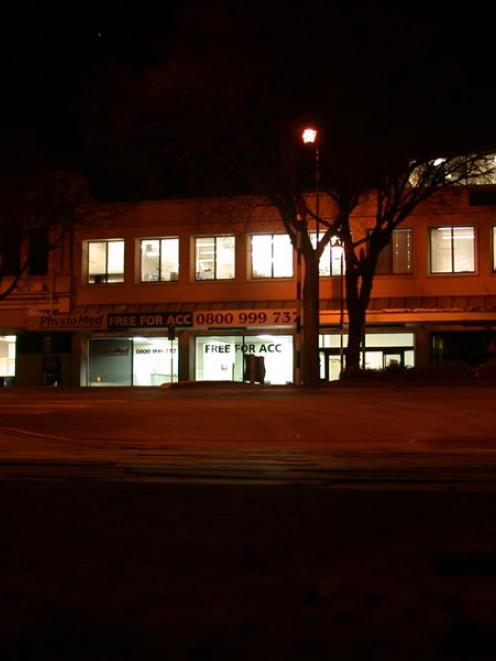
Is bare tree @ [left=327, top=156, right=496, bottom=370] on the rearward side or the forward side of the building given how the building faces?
on the forward side

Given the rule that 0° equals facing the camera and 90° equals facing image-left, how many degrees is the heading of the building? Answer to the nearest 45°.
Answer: approximately 0°

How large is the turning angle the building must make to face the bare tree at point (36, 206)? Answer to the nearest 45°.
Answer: approximately 45° to its right
